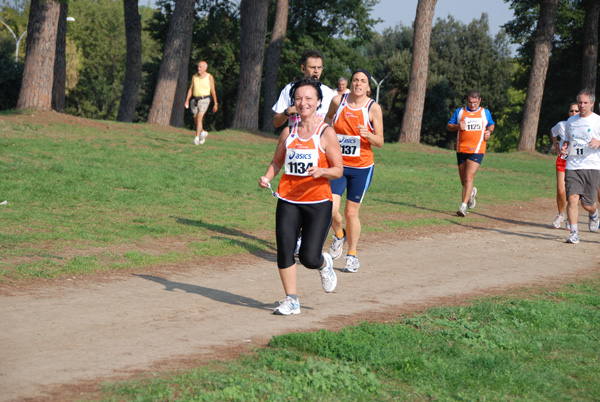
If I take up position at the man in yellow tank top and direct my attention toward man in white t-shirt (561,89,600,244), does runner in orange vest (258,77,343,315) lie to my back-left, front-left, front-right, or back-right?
front-right

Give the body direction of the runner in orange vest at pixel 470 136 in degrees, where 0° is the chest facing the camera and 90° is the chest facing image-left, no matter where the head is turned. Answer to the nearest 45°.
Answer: approximately 0°

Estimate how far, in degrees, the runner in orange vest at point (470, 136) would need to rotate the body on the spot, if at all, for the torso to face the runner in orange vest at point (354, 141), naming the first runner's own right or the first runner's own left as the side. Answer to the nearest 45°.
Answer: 0° — they already face them

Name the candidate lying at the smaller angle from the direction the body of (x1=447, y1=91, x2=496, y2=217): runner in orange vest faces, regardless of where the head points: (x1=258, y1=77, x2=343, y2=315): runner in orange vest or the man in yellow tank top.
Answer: the runner in orange vest

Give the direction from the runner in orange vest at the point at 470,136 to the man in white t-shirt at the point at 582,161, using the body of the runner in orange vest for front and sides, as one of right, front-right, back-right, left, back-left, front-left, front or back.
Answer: front-left

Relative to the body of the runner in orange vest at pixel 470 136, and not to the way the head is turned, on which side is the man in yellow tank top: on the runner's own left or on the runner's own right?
on the runner's own right

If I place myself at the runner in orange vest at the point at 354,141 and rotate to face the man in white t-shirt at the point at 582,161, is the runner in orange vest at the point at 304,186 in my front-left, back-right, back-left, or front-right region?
back-right

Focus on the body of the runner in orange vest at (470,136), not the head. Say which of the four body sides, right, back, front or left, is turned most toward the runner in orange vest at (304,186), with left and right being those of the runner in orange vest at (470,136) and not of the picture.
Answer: front

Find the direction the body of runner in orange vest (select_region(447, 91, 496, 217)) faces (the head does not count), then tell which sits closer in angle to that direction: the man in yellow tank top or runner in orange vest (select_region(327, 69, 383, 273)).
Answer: the runner in orange vest

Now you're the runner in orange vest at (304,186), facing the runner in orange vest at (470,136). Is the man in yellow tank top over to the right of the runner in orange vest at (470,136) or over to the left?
left
